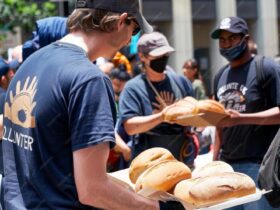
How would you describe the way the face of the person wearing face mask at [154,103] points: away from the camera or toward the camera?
toward the camera

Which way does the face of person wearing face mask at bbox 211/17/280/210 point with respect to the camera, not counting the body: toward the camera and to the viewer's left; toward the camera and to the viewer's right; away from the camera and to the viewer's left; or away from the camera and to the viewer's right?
toward the camera and to the viewer's left

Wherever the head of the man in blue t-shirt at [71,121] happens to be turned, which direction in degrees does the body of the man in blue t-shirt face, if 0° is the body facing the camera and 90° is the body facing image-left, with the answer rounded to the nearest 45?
approximately 225°

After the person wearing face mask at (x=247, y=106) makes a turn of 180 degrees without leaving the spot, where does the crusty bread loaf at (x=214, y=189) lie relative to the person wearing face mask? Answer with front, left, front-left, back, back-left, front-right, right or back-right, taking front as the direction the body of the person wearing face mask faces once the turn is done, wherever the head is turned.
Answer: back-right

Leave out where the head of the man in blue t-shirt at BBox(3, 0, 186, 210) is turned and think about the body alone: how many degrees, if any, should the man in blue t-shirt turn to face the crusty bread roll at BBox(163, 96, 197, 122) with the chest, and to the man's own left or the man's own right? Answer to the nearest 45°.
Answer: approximately 45° to the man's own left

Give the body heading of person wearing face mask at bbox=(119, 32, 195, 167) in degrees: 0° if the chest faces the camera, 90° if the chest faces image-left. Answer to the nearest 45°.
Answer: approximately 315°

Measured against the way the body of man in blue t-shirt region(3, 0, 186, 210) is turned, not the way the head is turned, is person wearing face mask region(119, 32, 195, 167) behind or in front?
in front

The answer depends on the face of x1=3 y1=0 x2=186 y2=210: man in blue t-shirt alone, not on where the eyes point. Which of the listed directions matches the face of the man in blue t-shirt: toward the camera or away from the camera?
away from the camera

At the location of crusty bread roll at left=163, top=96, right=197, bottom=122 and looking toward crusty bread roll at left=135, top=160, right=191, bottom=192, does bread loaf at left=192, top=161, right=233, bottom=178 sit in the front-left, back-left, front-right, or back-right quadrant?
front-left

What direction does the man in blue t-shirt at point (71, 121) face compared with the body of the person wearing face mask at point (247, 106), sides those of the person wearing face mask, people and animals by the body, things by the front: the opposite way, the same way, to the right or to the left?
the opposite way

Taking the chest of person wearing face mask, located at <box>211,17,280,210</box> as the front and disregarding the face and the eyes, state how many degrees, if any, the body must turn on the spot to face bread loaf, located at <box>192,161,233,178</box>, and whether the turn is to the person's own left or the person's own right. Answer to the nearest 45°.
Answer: approximately 45° to the person's own left

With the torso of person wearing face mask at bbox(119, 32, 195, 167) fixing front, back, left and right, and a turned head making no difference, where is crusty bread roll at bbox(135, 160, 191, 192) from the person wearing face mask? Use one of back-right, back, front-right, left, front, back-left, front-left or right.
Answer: front-right

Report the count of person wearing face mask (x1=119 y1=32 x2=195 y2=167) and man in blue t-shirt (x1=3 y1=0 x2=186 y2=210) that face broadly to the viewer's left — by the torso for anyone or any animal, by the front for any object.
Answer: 0

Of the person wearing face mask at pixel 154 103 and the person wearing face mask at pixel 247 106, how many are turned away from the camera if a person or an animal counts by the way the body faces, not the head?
0

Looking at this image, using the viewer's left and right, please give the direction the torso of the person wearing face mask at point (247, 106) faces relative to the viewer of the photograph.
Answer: facing the viewer and to the left of the viewer
